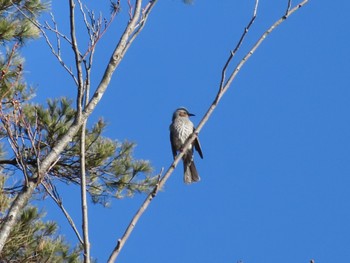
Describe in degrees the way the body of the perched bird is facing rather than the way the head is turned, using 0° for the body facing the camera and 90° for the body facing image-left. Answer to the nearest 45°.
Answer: approximately 0°
